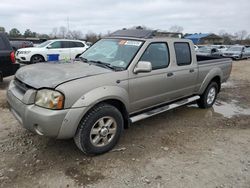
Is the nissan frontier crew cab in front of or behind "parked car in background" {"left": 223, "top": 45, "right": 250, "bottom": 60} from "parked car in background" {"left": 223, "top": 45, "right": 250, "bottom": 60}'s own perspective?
in front

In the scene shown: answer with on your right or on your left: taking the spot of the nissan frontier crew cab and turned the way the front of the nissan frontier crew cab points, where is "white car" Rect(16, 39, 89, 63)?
on your right

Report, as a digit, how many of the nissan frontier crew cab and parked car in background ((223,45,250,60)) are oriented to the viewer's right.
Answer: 0

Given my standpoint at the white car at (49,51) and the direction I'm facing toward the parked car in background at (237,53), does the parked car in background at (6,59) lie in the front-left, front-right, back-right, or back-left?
back-right

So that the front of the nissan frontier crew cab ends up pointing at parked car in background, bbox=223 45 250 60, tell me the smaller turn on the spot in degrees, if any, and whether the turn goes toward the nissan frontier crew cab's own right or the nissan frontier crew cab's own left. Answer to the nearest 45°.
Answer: approximately 180°

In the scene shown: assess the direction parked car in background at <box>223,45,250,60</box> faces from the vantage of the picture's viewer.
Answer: facing the viewer and to the left of the viewer

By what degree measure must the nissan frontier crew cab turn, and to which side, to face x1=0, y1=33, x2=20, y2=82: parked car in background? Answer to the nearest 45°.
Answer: approximately 90° to its right

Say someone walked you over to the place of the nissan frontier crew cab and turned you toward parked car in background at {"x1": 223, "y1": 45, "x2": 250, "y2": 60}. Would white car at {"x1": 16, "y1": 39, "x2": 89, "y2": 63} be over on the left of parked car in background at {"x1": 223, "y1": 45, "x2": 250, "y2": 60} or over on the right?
left

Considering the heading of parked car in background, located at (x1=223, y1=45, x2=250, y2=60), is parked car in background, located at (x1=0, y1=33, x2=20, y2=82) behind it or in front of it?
in front

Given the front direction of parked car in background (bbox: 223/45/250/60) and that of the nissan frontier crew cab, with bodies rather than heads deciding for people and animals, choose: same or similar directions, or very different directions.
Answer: same or similar directions
